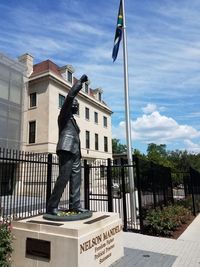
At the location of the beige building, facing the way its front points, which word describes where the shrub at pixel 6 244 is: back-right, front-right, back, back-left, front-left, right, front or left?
front-right

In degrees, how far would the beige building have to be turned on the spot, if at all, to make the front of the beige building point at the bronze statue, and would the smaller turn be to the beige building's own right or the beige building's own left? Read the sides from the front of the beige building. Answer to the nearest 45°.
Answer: approximately 45° to the beige building's own right

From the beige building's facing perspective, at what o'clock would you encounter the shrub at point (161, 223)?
The shrub is roughly at 1 o'clock from the beige building.

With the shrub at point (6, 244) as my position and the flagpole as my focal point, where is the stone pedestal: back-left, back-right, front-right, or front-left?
front-right

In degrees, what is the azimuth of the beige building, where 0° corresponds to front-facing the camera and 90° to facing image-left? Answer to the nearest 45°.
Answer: approximately 315°

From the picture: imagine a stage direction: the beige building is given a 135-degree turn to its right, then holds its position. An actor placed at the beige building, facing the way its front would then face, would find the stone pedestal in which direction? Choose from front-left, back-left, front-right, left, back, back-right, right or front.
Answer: left

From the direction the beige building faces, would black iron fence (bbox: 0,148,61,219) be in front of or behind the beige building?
in front

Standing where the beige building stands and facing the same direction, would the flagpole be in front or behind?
in front
